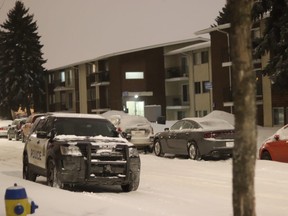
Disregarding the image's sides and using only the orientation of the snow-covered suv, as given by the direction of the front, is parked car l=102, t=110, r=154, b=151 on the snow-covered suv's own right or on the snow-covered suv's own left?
on the snow-covered suv's own left

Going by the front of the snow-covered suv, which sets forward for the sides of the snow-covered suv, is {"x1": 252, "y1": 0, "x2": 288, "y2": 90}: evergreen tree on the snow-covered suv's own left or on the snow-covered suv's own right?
on the snow-covered suv's own left

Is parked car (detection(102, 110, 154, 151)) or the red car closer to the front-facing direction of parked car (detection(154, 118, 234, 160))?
the parked car

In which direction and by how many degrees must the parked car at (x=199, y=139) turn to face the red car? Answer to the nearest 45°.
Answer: approximately 180°

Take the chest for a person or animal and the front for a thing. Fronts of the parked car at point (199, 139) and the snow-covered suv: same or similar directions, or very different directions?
very different directions

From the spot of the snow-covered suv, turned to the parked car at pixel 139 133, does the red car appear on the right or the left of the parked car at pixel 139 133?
right

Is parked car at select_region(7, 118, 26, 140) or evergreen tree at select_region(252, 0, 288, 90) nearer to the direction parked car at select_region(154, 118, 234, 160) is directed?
the parked car

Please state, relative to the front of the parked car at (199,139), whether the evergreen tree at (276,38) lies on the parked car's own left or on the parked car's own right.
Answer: on the parked car's own right

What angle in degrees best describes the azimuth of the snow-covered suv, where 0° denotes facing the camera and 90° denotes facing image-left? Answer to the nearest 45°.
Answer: approximately 315°

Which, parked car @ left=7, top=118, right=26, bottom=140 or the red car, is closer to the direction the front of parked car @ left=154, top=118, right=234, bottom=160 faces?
the parked car

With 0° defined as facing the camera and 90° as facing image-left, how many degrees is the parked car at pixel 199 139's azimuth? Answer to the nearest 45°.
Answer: approximately 135°

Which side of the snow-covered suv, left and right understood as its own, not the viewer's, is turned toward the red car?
left

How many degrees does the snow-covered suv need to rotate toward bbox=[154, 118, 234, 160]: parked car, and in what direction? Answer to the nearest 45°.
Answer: approximately 90° to its left

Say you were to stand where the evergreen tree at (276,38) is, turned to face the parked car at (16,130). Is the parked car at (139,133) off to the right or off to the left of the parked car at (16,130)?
left
